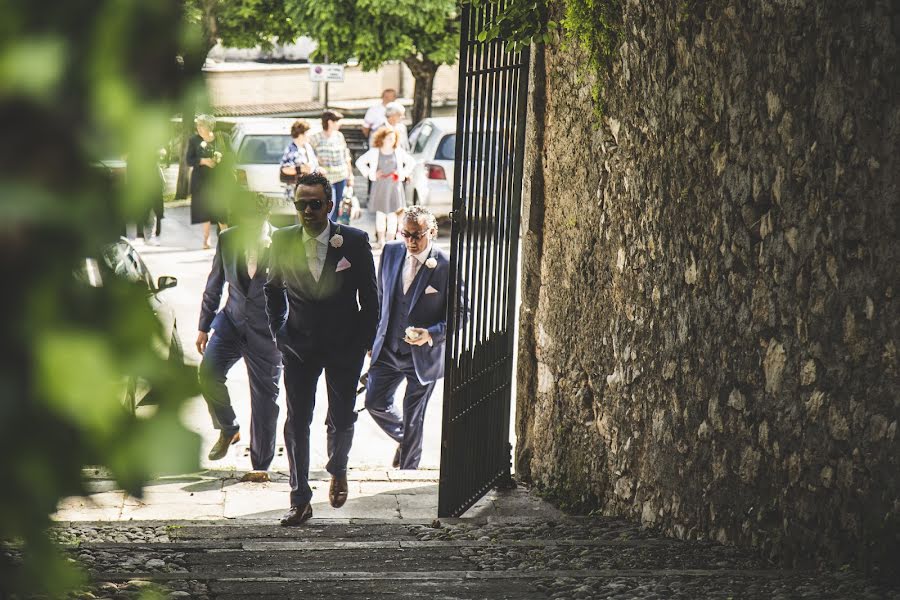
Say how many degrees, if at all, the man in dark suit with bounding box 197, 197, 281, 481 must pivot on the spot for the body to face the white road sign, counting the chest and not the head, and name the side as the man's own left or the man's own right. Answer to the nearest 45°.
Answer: approximately 180°

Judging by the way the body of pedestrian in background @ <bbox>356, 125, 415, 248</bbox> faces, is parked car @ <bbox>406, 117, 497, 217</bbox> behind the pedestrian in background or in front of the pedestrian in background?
behind

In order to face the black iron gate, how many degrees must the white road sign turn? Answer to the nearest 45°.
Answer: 0° — it already faces it

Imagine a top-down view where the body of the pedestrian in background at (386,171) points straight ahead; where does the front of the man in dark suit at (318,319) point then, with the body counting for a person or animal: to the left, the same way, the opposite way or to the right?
the same way

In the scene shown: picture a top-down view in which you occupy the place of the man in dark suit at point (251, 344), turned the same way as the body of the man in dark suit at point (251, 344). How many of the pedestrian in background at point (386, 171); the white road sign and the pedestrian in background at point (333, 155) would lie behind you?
3

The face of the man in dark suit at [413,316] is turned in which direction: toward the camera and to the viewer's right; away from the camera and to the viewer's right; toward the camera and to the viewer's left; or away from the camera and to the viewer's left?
toward the camera and to the viewer's left

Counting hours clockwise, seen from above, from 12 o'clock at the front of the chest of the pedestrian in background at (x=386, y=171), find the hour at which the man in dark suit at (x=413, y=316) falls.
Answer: The man in dark suit is roughly at 12 o'clock from the pedestrian in background.

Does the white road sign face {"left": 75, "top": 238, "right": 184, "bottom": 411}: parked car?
yes

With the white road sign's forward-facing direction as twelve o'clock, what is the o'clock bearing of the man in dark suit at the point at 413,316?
The man in dark suit is roughly at 12 o'clock from the white road sign.

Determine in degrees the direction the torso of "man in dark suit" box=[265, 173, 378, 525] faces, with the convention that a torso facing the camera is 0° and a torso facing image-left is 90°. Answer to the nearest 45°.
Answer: approximately 0°

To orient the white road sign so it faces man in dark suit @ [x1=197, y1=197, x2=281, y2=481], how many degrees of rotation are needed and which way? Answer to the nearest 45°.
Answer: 0° — it already faces them

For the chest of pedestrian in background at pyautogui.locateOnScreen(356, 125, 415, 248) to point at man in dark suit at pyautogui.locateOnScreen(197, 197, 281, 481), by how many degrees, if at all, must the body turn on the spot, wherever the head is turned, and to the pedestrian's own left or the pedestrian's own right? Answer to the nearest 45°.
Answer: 0° — they already face them

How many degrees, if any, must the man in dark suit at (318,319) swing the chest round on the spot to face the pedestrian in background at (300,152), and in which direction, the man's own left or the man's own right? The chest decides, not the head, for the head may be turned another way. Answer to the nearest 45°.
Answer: approximately 180°

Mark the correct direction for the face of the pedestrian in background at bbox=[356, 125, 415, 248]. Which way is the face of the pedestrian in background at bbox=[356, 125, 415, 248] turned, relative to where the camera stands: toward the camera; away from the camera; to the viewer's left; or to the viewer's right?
toward the camera

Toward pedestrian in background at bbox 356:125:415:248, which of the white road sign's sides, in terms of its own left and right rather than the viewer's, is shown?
front

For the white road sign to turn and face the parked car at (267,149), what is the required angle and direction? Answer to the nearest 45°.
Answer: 0° — it already faces it

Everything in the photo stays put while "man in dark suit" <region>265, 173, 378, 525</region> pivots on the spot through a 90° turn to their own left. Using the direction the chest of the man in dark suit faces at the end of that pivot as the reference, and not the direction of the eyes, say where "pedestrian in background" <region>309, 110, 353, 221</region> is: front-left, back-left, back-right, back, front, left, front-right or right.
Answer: left

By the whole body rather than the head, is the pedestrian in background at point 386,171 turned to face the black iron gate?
yes

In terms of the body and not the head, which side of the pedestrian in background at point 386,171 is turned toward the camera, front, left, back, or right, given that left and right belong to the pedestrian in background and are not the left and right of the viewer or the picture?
front
